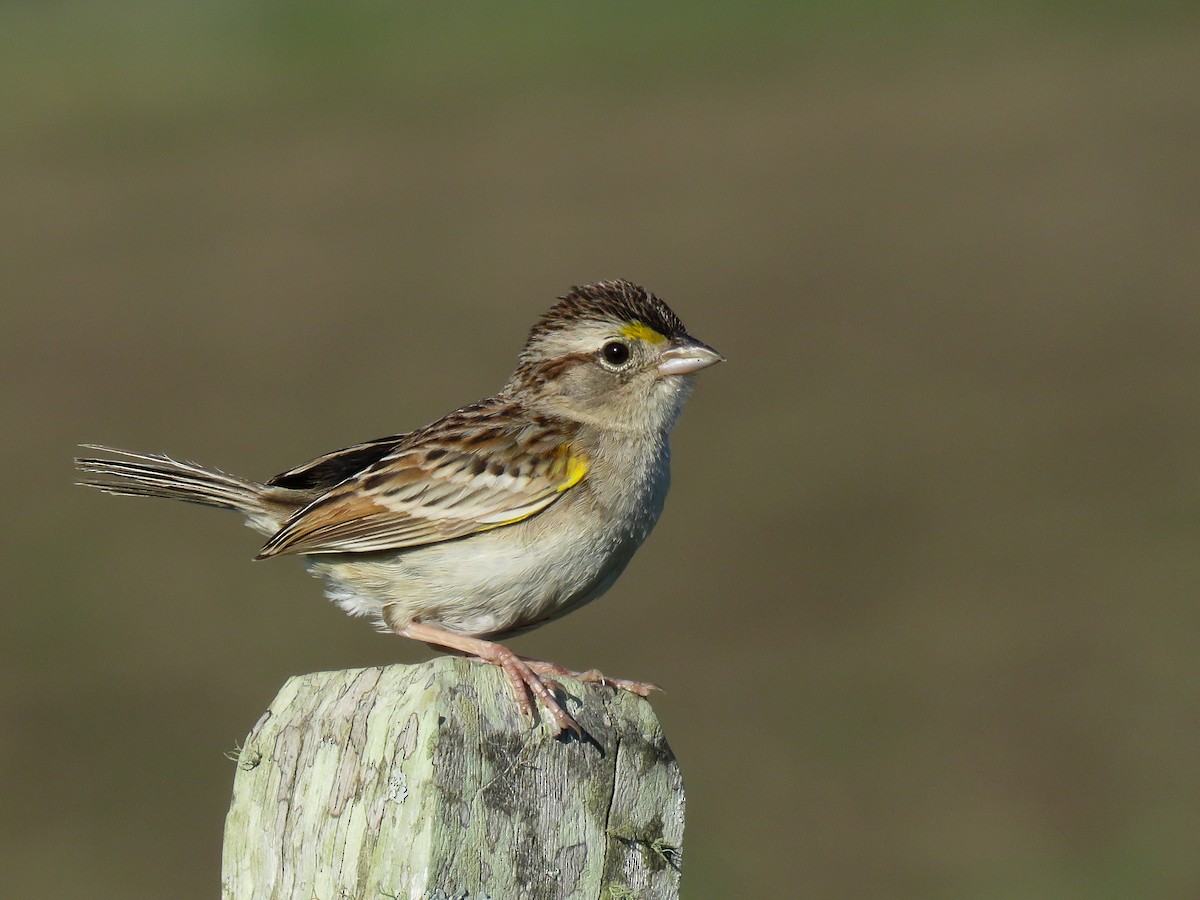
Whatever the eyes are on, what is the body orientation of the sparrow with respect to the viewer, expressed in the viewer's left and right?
facing to the right of the viewer
